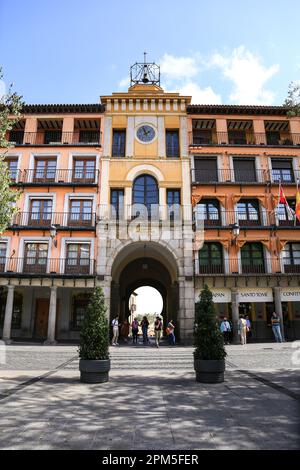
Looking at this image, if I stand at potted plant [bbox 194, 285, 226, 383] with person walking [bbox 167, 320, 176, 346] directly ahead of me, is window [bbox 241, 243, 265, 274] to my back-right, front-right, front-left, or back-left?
front-right

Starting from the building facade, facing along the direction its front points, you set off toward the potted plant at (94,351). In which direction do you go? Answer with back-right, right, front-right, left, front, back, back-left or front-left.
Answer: front

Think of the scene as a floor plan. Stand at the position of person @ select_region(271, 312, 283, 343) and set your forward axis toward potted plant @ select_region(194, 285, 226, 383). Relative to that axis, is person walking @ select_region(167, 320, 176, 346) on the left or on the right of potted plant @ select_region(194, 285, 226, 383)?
right

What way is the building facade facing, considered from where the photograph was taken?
facing the viewer

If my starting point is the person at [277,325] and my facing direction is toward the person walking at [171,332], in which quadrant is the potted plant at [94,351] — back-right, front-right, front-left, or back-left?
front-left

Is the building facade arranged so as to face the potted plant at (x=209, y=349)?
yes

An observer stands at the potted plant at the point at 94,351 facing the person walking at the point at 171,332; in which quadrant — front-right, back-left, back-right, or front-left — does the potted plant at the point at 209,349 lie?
front-right
